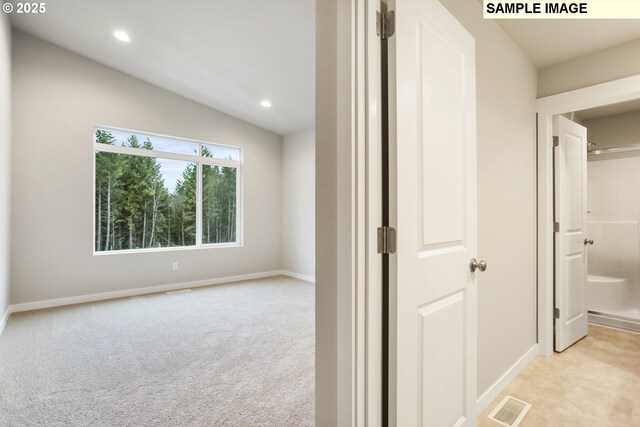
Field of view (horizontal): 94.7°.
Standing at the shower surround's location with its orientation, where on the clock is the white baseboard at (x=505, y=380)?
The white baseboard is roughly at 11 o'clock from the shower surround.

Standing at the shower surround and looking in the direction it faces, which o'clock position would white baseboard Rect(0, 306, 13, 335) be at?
The white baseboard is roughly at 12 o'clock from the shower surround.

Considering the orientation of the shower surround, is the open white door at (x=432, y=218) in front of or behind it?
in front

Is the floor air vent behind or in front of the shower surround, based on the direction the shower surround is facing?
in front

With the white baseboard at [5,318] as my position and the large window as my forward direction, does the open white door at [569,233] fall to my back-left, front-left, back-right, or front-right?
front-right

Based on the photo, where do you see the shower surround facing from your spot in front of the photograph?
facing the viewer and to the left of the viewer

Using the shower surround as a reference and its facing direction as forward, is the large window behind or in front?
in front

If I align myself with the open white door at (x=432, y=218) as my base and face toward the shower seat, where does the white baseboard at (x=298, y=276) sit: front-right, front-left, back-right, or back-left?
front-left
